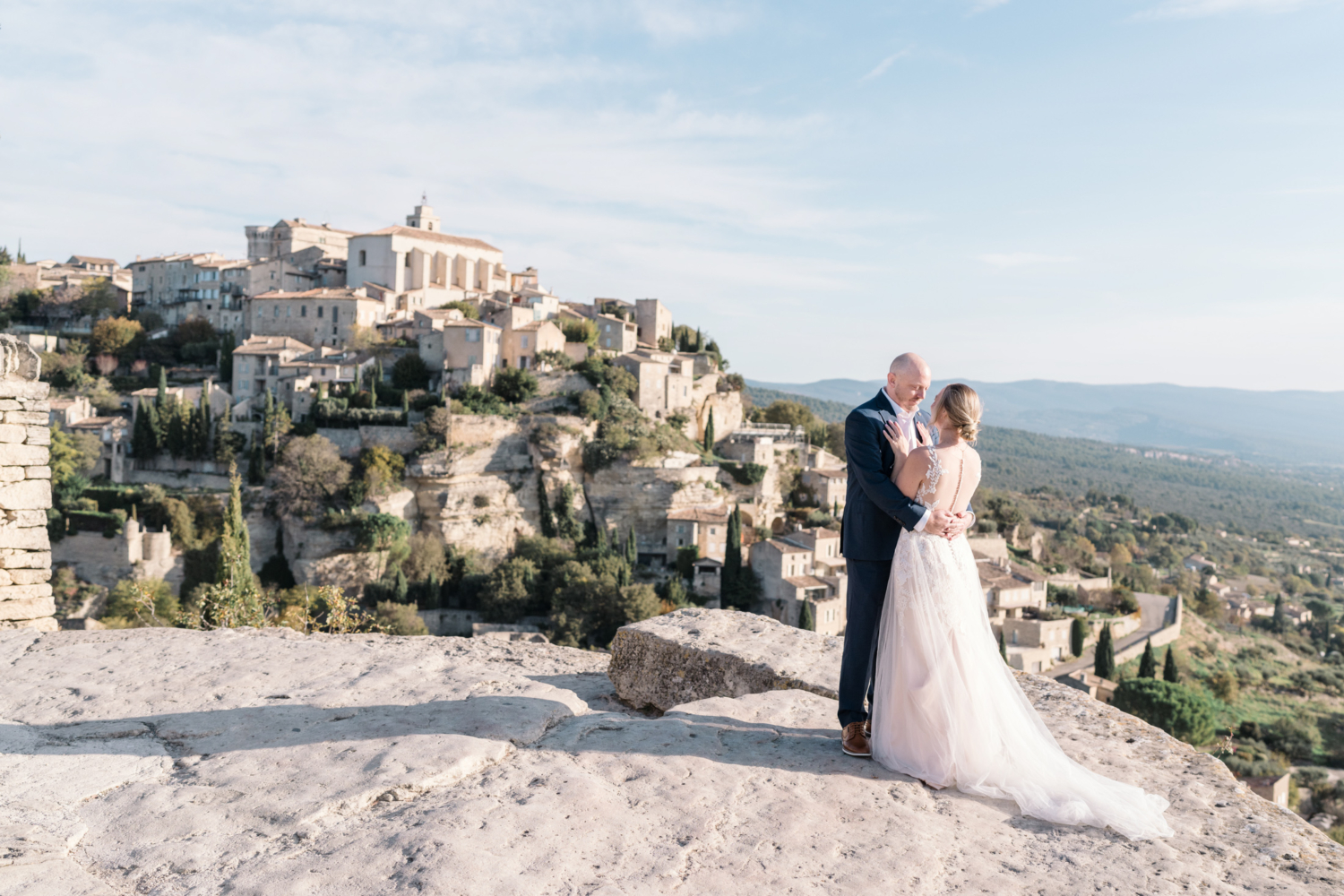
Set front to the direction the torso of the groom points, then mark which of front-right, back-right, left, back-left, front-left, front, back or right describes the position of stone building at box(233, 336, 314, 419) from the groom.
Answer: back

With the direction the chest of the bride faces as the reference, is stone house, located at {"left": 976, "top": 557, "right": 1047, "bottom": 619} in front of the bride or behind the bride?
in front

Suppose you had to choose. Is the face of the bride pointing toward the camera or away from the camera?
away from the camera

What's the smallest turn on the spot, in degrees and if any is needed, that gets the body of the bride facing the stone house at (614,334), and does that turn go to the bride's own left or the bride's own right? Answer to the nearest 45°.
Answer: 0° — they already face it

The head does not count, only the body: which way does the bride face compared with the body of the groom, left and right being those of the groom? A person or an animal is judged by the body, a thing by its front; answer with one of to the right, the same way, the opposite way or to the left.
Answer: the opposite way

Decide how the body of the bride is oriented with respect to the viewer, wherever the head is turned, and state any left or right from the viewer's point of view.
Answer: facing away from the viewer and to the left of the viewer

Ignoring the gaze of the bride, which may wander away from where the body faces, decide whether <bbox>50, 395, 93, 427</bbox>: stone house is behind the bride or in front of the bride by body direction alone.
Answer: in front

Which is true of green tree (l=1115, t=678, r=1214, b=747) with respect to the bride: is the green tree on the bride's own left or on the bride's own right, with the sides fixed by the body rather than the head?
on the bride's own right

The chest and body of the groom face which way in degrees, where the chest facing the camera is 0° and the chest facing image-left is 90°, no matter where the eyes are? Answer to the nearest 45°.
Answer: approximately 315°

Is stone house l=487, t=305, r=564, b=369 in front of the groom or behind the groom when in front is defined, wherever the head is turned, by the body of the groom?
behind

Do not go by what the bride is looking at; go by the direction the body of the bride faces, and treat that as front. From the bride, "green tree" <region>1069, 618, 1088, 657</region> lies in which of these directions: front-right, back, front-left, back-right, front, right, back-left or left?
front-right

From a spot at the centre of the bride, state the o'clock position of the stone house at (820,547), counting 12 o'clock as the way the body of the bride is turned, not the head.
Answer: The stone house is roughly at 1 o'clock from the bride.
